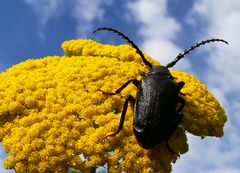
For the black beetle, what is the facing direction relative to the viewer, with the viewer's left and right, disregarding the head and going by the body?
facing away from the viewer
